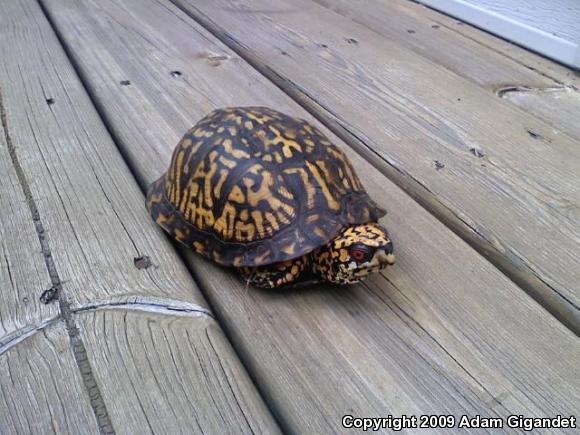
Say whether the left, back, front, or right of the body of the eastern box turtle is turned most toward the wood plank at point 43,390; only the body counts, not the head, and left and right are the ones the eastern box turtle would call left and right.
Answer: right

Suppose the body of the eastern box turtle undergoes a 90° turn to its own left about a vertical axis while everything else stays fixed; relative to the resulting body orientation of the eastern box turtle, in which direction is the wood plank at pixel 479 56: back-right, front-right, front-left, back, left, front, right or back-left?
front

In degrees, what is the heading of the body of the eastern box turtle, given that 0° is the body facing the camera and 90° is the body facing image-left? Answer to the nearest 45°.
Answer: approximately 315°
